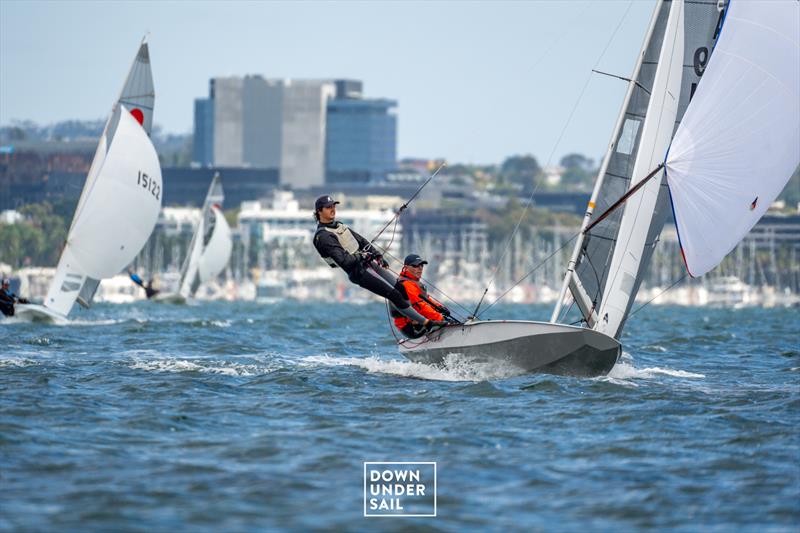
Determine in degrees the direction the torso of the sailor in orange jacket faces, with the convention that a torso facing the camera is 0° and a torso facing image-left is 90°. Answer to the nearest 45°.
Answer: approximately 315°

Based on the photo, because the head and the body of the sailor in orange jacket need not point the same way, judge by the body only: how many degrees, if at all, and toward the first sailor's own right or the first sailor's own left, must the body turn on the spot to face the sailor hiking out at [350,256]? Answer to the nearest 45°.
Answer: approximately 90° to the first sailor's own right

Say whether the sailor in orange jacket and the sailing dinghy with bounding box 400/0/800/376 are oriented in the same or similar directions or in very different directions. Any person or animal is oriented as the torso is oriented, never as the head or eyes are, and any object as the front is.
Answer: same or similar directions

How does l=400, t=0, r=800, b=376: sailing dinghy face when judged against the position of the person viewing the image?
facing the viewer and to the right of the viewer

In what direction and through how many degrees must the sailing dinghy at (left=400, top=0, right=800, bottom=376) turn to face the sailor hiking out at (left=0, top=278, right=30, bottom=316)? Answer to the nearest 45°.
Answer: approximately 180°
